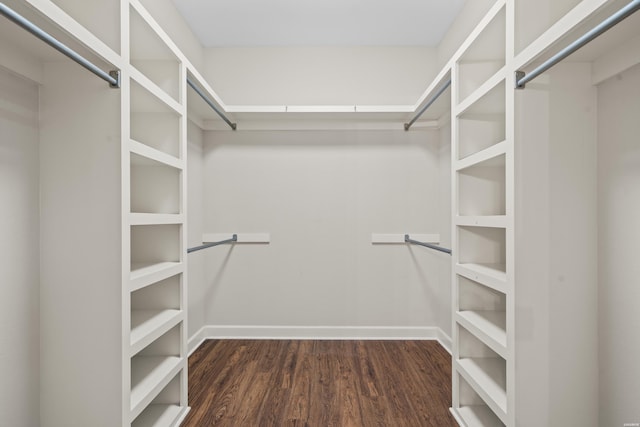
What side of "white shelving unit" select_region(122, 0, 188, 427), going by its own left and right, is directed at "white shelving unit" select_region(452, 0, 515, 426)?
front

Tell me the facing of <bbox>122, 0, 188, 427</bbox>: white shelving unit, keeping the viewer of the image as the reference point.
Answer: facing the viewer and to the right of the viewer
